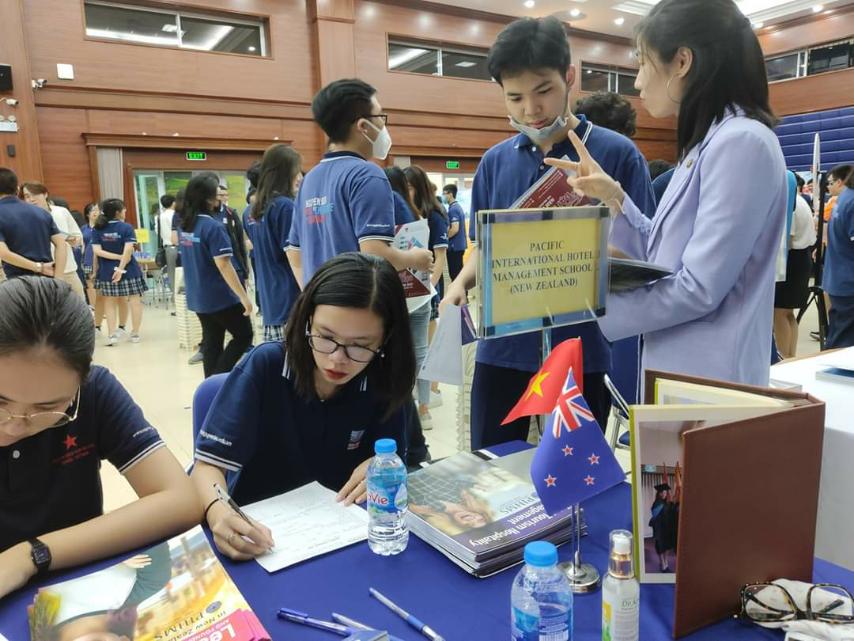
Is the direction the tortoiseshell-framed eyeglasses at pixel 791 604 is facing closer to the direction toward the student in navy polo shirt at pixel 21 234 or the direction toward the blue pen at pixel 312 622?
the blue pen

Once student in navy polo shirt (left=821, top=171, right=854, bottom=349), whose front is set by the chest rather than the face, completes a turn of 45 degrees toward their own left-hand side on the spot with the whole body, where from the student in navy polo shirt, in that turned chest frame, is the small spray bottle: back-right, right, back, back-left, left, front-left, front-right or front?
front-left

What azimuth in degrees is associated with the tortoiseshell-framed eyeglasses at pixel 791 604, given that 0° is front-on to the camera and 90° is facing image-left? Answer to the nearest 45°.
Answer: approximately 0°

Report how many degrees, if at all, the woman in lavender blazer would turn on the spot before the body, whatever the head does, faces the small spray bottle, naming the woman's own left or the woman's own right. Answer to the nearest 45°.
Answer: approximately 90° to the woman's own left

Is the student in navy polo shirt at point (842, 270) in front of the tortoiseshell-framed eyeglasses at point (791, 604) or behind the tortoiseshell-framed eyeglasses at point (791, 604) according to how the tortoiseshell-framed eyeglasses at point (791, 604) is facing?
behind

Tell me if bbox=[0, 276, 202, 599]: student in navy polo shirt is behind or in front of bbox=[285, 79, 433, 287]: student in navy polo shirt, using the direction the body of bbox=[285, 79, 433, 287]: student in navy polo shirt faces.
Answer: behind

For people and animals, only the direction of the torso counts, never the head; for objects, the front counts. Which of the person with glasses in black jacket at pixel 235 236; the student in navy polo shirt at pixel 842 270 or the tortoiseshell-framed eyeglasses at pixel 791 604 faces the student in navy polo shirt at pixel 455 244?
the student in navy polo shirt at pixel 842 270

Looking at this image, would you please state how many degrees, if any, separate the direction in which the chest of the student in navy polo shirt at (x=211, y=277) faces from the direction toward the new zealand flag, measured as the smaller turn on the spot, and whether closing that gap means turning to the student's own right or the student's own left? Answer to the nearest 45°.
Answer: approximately 135° to the student's own right

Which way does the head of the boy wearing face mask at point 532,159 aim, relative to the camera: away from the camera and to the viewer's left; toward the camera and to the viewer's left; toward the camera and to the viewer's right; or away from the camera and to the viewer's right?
toward the camera and to the viewer's right

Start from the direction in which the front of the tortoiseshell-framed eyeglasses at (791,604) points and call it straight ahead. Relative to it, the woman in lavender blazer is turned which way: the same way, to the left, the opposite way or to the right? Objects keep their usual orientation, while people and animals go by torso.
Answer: to the right
